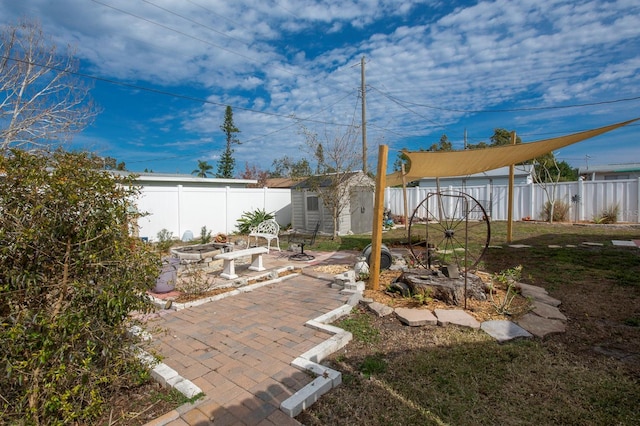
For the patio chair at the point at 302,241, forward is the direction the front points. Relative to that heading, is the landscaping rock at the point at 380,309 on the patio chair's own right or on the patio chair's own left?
on the patio chair's own left

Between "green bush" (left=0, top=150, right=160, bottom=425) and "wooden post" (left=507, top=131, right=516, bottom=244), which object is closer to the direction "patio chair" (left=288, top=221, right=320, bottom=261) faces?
the green bush

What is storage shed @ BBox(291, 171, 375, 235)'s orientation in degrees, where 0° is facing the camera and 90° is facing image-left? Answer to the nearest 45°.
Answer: approximately 315°

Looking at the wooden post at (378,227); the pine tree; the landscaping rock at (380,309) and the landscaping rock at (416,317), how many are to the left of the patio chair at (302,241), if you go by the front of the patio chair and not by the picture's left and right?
3

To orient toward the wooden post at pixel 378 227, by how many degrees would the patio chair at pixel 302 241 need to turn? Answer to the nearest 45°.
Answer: approximately 90° to its left

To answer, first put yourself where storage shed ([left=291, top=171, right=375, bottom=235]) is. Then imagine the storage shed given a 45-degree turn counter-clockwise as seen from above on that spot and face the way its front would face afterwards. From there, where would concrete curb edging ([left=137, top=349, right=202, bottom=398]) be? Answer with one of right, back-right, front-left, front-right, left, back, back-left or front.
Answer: right

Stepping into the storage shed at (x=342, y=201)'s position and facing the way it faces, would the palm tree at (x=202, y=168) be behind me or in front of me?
behind

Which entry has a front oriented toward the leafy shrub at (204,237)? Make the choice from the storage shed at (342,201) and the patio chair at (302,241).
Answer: the patio chair

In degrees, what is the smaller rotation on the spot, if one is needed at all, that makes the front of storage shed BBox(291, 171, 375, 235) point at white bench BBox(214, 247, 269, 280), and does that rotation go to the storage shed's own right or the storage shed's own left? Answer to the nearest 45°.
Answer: approximately 45° to the storage shed's own right

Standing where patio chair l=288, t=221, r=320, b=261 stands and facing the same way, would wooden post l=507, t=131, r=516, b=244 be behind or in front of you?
behind

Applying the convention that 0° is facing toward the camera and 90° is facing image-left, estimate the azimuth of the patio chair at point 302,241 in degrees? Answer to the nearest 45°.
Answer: approximately 90°

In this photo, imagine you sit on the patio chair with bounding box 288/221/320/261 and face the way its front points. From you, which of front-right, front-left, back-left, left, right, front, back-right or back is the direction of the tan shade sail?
back-left

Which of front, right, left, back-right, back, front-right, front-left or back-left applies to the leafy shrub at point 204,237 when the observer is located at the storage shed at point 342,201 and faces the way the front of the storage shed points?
right

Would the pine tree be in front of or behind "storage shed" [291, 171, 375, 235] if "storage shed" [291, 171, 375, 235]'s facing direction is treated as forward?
behind
